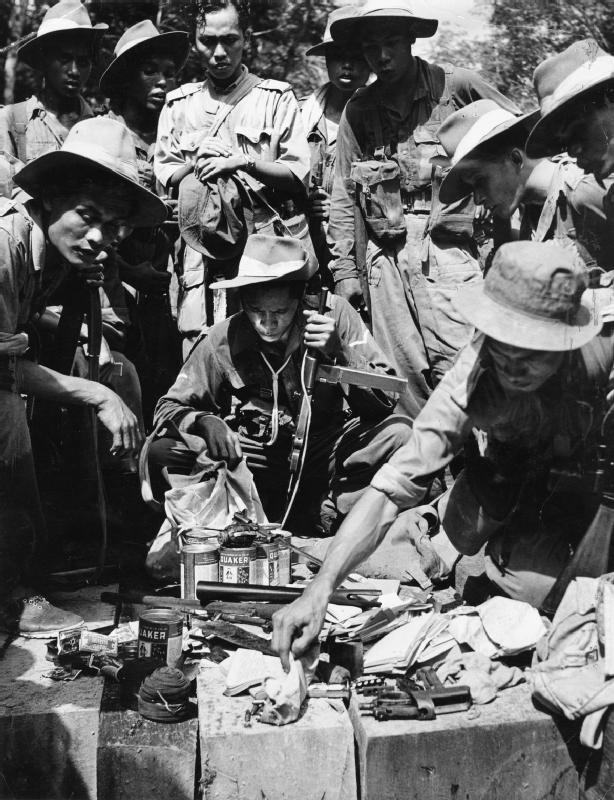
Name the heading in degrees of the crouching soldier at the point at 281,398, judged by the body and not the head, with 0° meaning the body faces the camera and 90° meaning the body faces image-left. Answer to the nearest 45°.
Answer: approximately 0°

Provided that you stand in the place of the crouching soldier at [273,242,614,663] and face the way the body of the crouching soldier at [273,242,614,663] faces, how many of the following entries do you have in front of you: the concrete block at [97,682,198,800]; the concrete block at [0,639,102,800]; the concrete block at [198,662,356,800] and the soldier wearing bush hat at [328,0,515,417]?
3

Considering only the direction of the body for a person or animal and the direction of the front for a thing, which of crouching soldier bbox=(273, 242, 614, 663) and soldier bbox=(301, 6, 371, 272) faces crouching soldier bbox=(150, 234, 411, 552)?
the soldier

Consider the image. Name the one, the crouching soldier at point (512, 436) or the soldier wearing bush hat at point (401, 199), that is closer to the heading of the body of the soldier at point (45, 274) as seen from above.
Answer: the crouching soldier

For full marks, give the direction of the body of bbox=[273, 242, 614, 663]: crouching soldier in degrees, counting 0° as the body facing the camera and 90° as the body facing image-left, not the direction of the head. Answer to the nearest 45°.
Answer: approximately 45°

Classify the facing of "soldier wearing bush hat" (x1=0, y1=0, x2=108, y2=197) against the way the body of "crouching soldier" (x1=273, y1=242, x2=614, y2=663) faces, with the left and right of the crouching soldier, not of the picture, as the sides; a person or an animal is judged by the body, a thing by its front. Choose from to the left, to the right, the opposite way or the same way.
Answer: to the left

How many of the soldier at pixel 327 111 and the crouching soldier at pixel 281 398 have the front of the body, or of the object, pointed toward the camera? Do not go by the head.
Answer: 2

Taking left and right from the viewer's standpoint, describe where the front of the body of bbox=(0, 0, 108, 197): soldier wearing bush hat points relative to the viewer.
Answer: facing the viewer and to the right of the viewer

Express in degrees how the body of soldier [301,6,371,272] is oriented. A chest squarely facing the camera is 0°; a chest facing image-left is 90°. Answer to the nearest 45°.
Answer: approximately 0°
